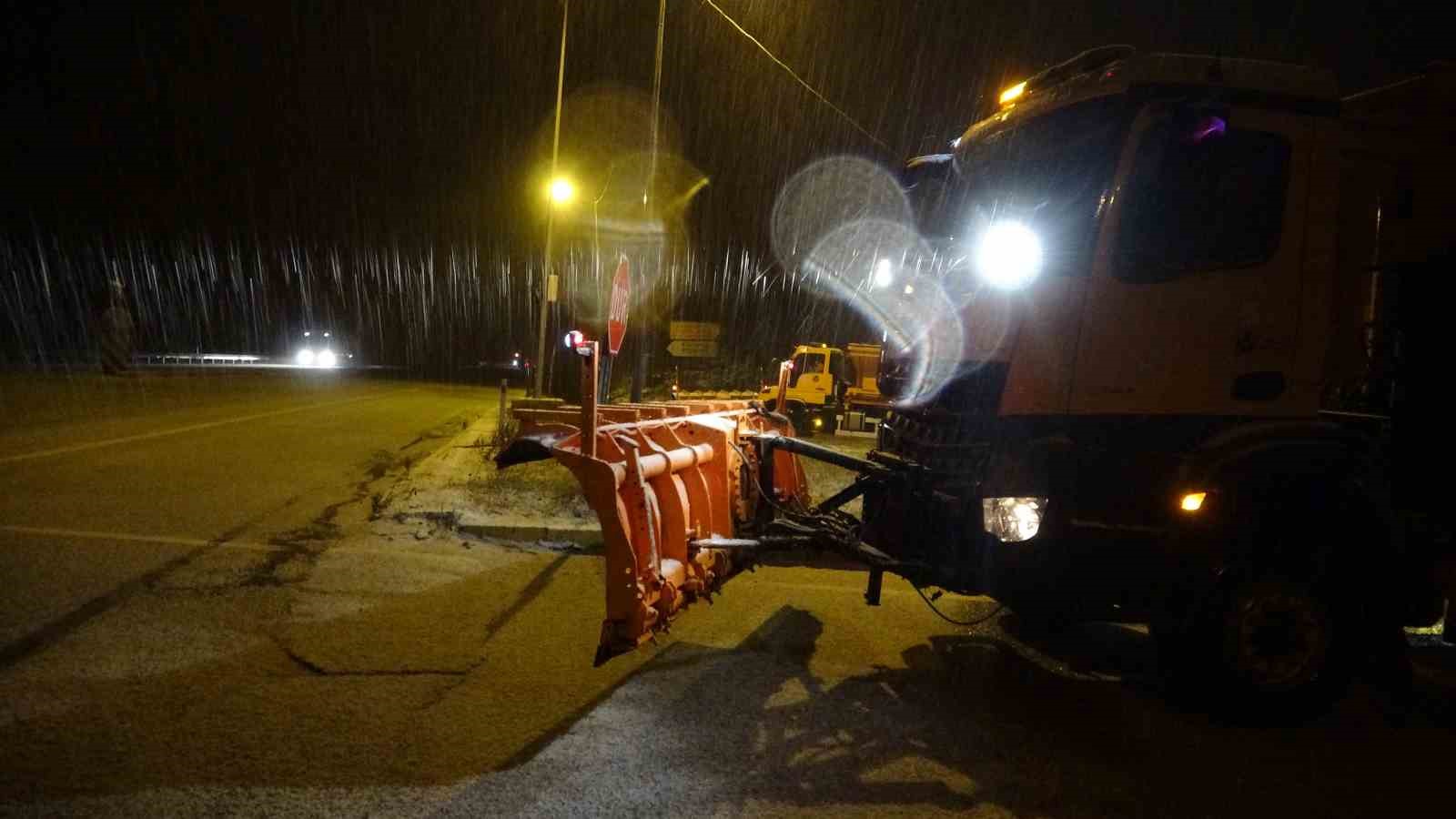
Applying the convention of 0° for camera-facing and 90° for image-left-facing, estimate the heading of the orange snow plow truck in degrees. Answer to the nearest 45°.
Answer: approximately 45°

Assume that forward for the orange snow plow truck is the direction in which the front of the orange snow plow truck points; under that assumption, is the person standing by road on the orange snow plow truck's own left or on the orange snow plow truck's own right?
on the orange snow plow truck's own right

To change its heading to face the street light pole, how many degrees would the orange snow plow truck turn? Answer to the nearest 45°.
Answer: approximately 90° to its right
